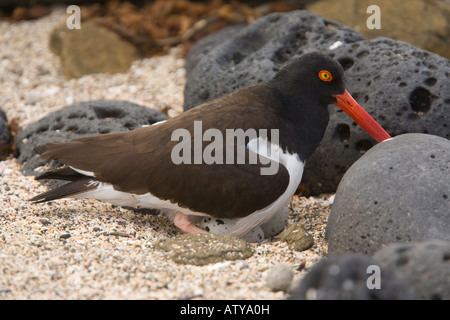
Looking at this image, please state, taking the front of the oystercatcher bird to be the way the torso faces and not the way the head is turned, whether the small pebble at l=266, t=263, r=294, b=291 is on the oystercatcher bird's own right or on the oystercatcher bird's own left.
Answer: on the oystercatcher bird's own right

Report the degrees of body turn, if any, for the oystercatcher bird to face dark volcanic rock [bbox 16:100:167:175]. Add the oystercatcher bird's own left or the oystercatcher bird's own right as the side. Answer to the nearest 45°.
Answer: approximately 135° to the oystercatcher bird's own left

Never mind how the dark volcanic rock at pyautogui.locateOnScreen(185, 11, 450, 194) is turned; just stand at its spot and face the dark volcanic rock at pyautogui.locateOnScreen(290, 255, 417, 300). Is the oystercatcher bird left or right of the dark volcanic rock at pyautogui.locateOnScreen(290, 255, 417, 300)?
right

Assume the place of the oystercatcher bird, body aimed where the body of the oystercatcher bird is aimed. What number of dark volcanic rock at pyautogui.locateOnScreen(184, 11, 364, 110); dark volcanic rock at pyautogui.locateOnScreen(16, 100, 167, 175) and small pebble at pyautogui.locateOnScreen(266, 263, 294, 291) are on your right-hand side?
1

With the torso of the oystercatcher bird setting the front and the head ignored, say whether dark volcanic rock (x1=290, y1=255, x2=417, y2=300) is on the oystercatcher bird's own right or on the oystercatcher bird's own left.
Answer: on the oystercatcher bird's own right

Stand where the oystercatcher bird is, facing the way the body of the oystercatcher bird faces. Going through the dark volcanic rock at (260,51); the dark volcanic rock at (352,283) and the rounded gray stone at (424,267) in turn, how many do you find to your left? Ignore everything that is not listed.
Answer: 1

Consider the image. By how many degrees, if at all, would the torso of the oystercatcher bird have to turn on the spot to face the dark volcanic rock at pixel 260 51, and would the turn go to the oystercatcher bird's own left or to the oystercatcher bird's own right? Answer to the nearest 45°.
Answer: approximately 90° to the oystercatcher bird's own left

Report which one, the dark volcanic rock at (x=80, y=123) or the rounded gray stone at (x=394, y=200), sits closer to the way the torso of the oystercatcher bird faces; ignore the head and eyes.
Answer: the rounded gray stone

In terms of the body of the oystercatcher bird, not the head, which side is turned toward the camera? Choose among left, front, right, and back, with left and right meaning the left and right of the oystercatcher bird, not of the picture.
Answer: right

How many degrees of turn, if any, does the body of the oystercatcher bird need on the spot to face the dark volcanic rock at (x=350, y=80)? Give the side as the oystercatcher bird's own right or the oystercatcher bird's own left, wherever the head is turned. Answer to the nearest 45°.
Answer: approximately 45° to the oystercatcher bird's own left

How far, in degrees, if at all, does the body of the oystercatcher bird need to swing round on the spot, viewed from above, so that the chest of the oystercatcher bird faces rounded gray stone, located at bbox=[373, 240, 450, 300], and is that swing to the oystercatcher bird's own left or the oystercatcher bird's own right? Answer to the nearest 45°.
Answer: approximately 45° to the oystercatcher bird's own right

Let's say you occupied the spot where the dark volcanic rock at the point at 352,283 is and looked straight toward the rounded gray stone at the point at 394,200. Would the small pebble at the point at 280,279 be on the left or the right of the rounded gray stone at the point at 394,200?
left
